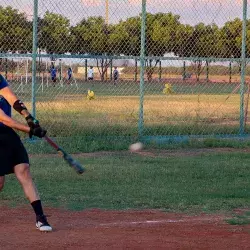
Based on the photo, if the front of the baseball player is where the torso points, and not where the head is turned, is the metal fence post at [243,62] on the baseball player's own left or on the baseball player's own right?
on the baseball player's own left

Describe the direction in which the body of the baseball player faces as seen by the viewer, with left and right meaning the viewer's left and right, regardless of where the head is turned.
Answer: facing the viewer and to the right of the viewer

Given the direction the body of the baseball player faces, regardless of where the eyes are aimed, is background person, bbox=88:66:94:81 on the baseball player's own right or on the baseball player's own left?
on the baseball player's own left

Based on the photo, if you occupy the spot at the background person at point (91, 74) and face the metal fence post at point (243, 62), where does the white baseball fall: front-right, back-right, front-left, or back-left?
front-right

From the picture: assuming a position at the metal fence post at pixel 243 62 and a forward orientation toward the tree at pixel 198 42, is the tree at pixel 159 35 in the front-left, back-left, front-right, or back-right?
front-left

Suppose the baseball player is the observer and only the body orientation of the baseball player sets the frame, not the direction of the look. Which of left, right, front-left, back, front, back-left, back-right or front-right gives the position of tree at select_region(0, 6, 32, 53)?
back-left

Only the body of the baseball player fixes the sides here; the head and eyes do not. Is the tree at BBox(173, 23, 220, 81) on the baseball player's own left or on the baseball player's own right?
on the baseball player's own left

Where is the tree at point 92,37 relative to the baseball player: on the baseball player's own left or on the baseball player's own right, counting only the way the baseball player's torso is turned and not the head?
on the baseball player's own left
